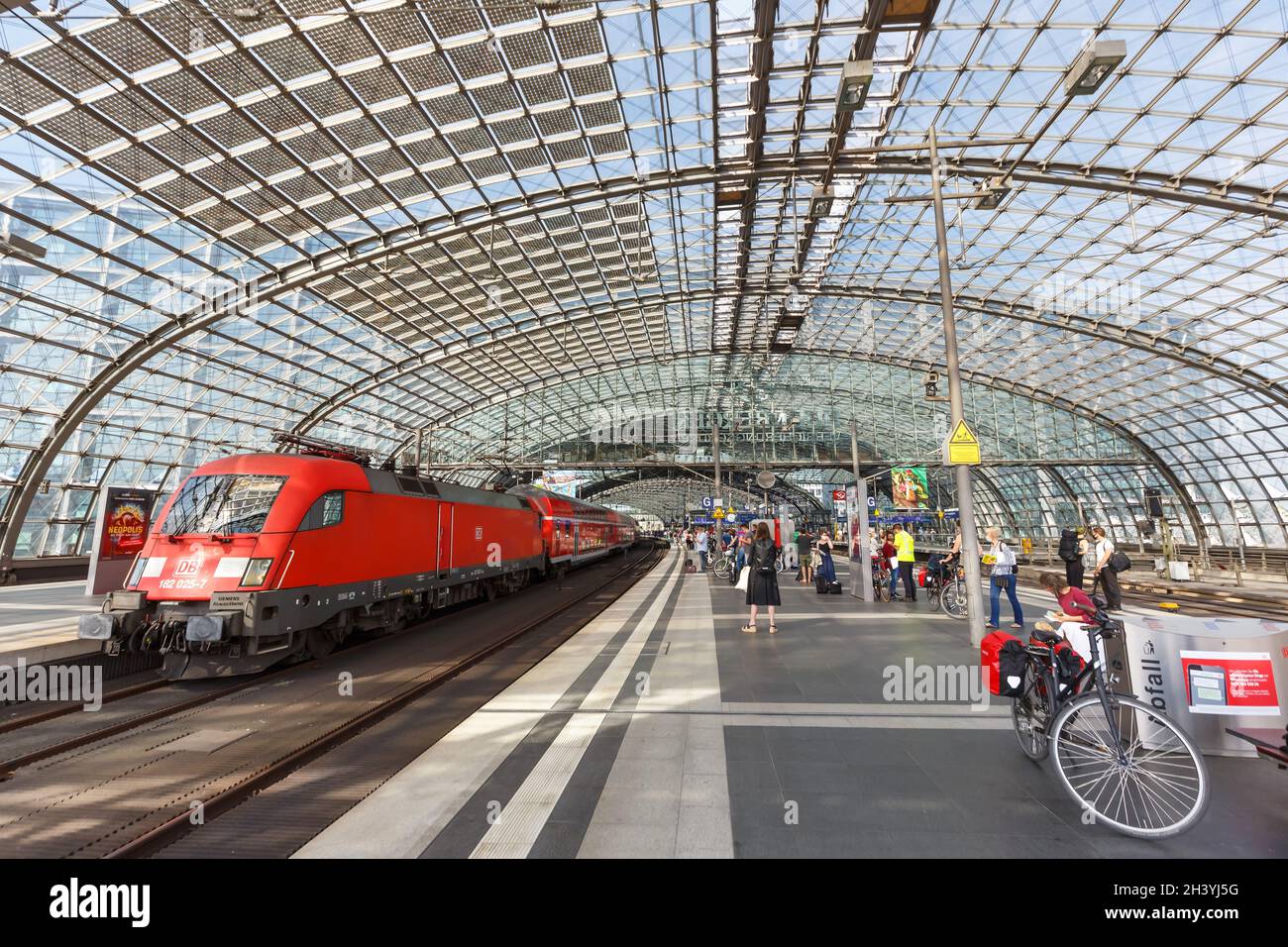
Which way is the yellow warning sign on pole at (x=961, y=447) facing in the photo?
toward the camera

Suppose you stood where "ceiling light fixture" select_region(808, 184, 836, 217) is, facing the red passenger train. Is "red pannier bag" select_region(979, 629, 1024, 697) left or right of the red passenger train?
left

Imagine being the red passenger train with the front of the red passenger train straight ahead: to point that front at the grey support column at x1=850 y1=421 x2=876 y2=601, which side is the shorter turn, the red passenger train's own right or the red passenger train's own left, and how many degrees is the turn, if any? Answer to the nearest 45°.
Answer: approximately 135° to the red passenger train's own left

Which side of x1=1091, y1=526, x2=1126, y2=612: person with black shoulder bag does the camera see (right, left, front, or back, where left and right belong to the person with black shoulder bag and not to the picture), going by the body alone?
left

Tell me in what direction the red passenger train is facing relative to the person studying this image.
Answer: facing the viewer and to the left of the viewer

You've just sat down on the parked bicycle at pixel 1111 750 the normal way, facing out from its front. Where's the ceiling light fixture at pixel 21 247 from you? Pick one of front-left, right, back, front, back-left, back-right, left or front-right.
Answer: back-right

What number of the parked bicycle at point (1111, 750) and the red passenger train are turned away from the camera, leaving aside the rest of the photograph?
0

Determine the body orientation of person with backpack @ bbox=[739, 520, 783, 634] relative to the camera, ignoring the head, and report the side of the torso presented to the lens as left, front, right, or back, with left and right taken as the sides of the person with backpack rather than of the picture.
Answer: back

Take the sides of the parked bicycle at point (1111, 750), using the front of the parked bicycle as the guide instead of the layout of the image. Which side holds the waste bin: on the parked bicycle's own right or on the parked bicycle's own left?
on the parked bicycle's own left

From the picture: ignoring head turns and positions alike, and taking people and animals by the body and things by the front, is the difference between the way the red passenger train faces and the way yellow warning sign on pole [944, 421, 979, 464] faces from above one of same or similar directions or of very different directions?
same or similar directions

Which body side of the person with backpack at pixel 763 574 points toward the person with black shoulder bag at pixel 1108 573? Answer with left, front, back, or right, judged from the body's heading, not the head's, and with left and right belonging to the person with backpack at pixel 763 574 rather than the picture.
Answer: right
